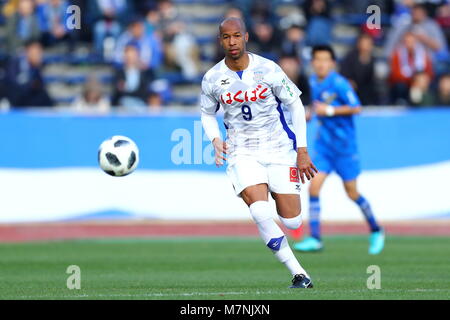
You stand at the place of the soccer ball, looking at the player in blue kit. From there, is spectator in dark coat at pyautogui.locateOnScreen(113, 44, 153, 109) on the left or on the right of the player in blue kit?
left

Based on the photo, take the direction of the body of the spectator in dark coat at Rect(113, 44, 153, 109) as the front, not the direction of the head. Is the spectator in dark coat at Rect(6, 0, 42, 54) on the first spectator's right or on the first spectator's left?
on the first spectator's right

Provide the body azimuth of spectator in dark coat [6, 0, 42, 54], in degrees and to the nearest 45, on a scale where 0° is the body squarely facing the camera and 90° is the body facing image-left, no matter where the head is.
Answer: approximately 0°

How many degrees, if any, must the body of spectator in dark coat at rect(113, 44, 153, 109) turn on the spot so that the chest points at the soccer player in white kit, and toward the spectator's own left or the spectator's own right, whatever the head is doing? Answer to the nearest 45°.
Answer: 0° — they already face them

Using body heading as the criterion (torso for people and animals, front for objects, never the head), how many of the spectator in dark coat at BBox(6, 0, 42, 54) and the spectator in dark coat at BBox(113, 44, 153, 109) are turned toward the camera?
2

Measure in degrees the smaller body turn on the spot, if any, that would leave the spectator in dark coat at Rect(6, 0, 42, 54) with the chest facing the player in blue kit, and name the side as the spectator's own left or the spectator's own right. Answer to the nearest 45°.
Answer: approximately 45° to the spectator's own left

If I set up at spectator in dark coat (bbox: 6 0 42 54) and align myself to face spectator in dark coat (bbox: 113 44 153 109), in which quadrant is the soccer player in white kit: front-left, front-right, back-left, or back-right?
front-right

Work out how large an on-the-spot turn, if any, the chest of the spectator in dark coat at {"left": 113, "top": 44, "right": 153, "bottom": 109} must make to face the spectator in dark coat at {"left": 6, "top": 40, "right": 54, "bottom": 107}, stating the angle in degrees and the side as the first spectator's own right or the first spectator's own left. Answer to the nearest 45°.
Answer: approximately 90° to the first spectator's own right

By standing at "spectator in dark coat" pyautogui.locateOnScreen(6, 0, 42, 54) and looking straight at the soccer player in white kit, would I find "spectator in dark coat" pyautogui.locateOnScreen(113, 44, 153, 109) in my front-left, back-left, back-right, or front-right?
front-left

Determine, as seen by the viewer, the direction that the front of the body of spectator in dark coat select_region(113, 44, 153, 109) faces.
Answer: toward the camera

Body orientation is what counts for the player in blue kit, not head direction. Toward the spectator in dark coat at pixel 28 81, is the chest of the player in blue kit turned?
no

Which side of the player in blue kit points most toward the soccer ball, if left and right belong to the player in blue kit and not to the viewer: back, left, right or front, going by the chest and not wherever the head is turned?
front

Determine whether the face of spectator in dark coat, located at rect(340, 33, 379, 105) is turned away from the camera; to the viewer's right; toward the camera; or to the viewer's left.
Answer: toward the camera

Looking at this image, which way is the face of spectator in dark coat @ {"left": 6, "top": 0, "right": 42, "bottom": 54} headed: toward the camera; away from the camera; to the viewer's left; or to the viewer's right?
toward the camera

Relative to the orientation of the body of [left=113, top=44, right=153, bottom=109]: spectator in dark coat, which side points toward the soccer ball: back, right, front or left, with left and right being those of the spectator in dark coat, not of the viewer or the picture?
front

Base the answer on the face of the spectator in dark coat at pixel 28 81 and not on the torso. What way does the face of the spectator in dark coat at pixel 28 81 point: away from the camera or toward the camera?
toward the camera

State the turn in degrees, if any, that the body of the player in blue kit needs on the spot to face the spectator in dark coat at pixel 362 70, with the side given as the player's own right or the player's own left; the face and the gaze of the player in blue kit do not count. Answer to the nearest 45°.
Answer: approximately 135° to the player's own right

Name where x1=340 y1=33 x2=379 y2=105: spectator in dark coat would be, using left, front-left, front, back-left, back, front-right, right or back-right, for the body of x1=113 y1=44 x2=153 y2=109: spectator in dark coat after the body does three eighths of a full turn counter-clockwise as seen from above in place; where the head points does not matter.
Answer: front-right

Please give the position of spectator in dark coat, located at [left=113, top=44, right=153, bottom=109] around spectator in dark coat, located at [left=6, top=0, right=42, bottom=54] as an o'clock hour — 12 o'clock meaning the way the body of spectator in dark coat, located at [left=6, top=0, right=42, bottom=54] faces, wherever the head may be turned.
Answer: spectator in dark coat, located at [left=113, top=44, right=153, bottom=109] is roughly at 10 o'clock from spectator in dark coat, located at [left=6, top=0, right=42, bottom=54].

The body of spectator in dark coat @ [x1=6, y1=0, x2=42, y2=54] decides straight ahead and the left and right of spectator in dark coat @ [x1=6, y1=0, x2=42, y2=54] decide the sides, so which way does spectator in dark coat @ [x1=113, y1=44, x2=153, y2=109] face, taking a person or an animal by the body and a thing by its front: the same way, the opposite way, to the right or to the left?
the same way
